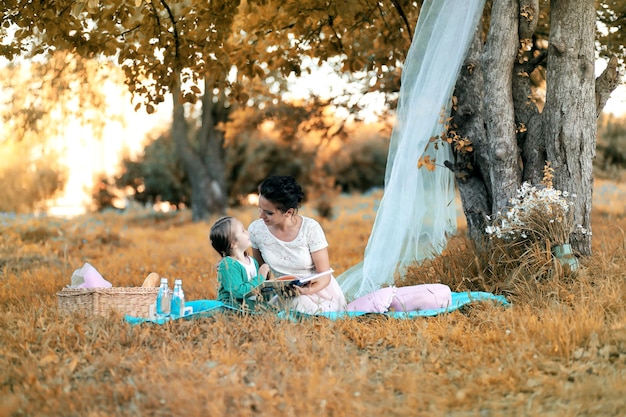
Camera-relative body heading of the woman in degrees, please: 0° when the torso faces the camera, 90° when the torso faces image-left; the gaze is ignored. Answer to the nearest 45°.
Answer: approximately 45°

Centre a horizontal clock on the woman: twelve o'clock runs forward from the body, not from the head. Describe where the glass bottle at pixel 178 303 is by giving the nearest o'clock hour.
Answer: The glass bottle is roughly at 1 o'clock from the woman.

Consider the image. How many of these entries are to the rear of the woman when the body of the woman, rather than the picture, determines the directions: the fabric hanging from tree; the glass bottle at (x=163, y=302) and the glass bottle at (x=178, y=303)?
1

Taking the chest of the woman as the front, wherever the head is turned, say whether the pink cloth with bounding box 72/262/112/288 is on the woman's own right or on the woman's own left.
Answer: on the woman's own right

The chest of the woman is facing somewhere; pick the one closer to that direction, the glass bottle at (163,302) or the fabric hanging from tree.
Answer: the glass bottle

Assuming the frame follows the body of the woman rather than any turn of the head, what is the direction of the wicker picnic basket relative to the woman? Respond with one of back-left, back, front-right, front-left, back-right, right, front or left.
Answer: front-right

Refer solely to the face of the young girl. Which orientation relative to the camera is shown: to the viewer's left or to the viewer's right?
to the viewer's right

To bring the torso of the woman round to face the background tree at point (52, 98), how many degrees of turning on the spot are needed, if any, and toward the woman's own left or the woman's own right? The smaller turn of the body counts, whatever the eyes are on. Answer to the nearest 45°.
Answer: approximately 90° to the woman's own right
